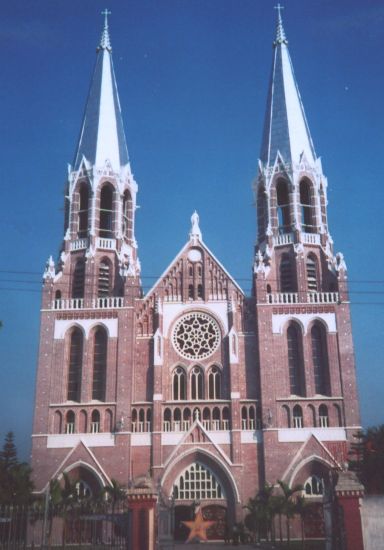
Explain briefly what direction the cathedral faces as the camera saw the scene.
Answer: facing the viewer
